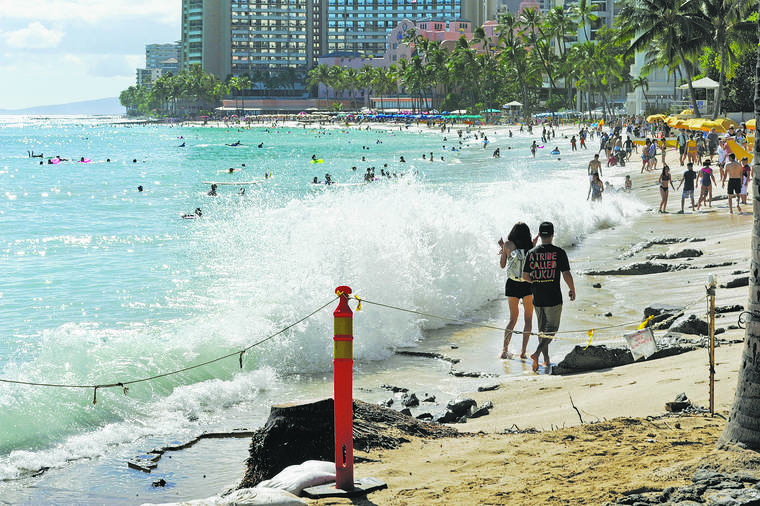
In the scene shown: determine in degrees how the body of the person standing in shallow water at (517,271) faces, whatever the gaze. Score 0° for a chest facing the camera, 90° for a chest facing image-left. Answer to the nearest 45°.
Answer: approximately 180°

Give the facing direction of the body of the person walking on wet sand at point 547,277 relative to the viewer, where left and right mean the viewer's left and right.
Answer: facing away from the viewer

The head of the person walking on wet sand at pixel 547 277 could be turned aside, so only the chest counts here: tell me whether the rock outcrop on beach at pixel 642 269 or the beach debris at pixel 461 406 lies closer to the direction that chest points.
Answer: the rock outcrop on beach

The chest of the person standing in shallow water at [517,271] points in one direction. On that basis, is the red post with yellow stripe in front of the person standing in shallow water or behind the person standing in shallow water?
behind
